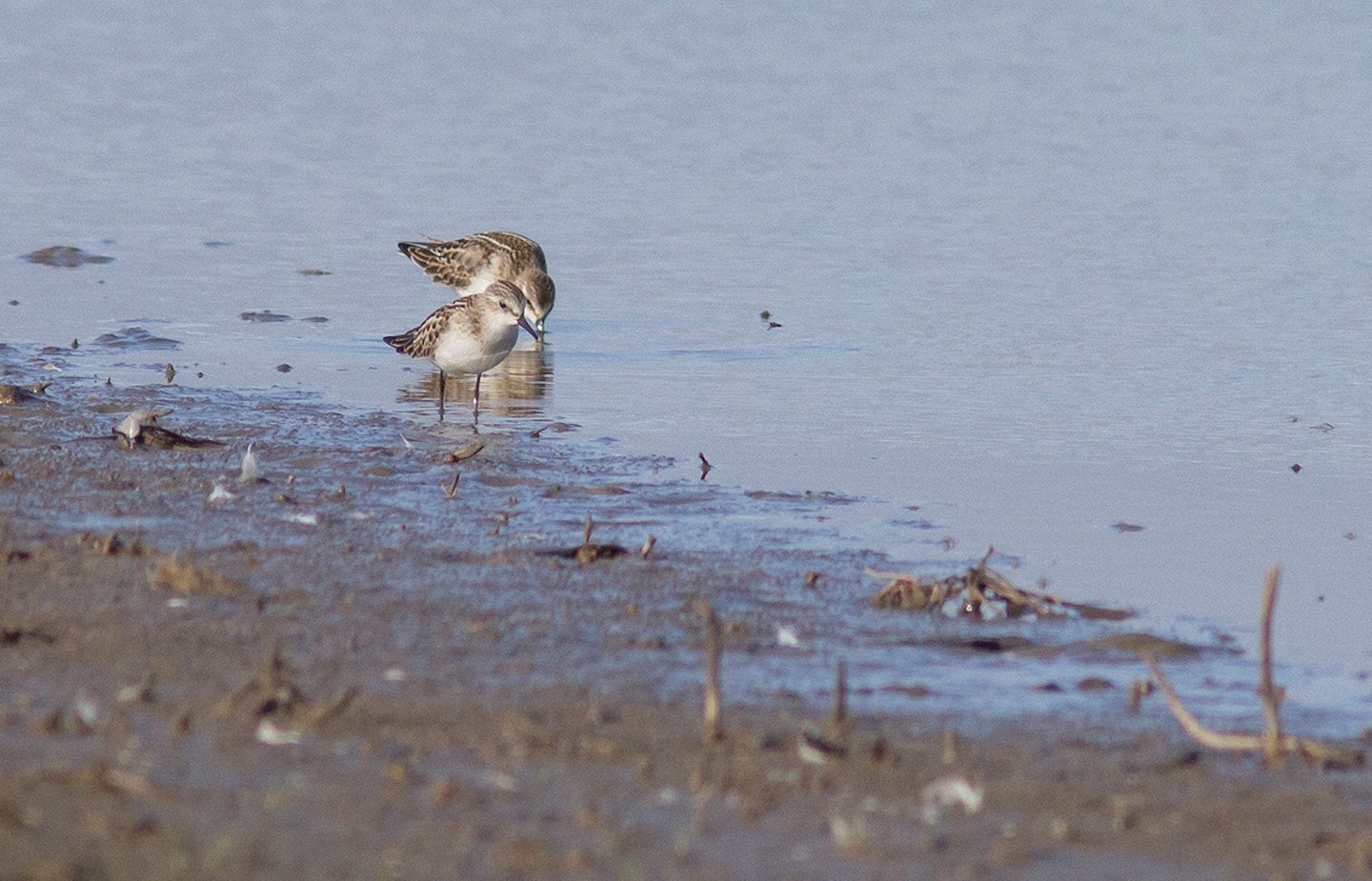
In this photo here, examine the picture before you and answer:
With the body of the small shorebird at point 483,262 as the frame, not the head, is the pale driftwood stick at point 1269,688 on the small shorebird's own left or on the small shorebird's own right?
on the small shorebird's own right

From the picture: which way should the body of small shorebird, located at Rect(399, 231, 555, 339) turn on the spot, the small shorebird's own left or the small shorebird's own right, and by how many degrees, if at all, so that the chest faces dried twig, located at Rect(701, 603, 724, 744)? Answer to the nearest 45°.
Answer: approximately 90° to the small shorebird's own right

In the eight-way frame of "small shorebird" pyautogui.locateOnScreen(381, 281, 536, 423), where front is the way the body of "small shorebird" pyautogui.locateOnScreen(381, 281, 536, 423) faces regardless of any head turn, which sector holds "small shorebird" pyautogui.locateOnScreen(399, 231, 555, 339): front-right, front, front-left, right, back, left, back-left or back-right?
back-left

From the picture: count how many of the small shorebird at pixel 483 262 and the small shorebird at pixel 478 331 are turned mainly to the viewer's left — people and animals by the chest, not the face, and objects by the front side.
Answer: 0

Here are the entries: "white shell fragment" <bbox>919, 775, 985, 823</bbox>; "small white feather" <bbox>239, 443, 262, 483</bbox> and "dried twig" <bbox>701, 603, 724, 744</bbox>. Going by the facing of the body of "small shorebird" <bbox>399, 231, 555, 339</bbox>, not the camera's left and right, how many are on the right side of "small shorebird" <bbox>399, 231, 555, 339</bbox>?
3

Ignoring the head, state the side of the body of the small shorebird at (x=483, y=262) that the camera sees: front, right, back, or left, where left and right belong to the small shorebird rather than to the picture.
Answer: right

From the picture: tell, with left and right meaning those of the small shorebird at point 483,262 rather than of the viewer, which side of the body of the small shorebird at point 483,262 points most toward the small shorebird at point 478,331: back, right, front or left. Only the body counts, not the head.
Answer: right

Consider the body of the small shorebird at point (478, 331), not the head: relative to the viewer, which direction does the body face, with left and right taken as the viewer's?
facing the viewer and to the right of the viewer
